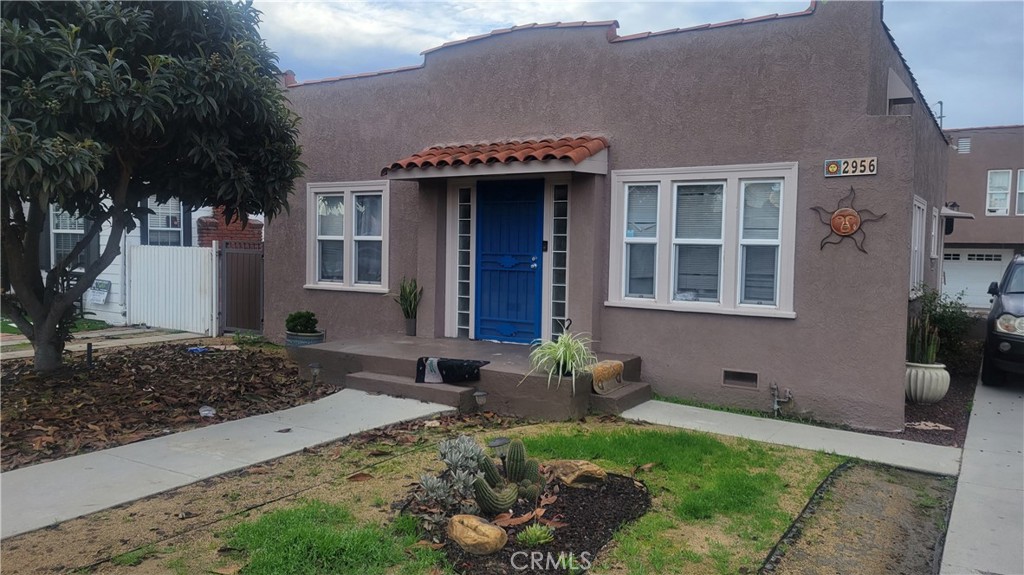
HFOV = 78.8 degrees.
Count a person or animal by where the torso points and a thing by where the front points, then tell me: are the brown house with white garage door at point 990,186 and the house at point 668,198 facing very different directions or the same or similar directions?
same or similar directions

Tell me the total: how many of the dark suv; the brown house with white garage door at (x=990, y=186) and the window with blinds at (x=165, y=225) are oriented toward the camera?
3

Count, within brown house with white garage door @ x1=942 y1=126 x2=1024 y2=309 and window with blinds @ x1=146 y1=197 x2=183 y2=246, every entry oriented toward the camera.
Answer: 2

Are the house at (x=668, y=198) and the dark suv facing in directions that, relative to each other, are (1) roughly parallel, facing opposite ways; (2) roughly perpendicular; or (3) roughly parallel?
roughly parallel

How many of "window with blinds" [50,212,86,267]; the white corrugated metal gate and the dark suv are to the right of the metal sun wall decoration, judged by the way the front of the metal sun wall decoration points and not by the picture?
2

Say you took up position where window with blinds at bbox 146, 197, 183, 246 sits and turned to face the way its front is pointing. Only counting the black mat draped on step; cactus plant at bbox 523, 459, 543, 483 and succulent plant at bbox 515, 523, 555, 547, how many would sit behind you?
0

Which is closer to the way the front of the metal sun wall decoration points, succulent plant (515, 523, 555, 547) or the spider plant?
the succulent plant

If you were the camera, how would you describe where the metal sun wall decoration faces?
facing the viewer

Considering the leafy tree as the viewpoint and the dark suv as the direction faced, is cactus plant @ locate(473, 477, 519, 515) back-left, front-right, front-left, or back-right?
front-right

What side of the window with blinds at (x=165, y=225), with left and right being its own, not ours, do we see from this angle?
front

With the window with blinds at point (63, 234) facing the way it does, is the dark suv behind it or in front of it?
in front

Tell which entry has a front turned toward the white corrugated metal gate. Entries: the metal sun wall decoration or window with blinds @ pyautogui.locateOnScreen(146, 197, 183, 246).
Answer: the window with blinds

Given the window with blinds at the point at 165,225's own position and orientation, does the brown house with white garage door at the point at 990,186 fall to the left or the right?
on its left

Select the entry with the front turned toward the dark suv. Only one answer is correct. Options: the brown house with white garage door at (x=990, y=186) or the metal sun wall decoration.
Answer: the brown house with white garage door

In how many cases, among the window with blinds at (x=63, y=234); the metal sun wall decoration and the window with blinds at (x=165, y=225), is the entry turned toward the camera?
3

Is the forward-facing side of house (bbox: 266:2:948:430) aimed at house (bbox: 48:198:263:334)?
no

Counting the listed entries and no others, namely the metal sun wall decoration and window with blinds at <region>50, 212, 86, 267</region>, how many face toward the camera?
2

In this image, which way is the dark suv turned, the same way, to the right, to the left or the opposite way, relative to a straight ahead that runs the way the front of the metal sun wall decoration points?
the same way

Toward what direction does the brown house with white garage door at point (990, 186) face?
toward the camera
